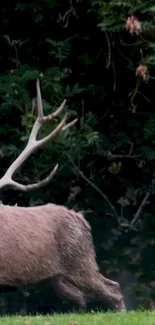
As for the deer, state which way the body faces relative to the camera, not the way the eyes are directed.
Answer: to the viewer's left
